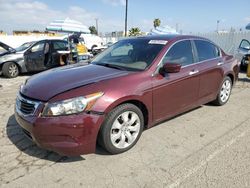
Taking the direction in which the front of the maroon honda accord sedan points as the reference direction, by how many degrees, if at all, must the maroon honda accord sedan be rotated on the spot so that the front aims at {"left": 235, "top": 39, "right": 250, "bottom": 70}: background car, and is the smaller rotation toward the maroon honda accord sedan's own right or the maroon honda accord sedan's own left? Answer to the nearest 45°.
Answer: approximately 180°

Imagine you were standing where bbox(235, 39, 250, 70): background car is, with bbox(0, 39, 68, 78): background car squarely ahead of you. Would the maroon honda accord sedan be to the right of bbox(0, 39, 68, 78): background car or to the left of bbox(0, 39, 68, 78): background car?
left

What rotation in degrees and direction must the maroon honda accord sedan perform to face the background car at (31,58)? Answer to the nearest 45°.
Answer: approximately 90° to its right

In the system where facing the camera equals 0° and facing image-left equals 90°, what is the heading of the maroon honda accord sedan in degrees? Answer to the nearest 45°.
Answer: approximately 45°
